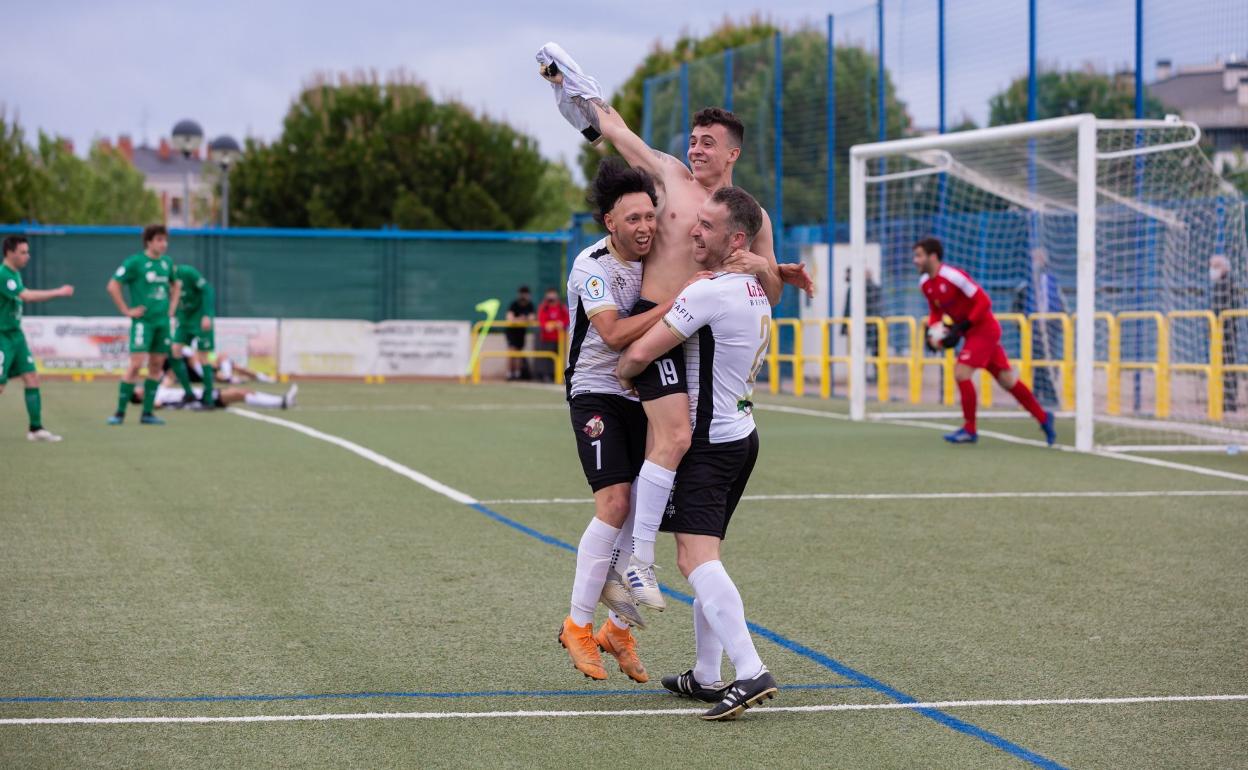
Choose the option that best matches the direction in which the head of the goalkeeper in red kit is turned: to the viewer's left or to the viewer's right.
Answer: to the viewer's left

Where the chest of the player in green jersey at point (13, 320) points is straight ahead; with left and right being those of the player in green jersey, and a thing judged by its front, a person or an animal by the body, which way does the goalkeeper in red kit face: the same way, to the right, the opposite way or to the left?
the opposite way

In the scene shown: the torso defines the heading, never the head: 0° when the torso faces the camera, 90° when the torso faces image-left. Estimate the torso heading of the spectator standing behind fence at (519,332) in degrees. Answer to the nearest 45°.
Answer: approximately 0°

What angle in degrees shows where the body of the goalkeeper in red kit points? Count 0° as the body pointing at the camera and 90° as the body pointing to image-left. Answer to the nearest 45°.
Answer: approximately 45°

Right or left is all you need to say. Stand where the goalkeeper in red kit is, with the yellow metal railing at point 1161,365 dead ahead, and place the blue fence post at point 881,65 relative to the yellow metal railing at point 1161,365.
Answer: left

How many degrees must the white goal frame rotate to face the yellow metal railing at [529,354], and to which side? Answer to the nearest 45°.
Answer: approximately 90° to its right

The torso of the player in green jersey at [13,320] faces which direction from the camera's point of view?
to the viewer's right

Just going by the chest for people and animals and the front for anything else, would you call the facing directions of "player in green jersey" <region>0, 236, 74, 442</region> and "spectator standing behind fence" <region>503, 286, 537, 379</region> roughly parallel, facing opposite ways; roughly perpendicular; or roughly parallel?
roughly perpendicular
